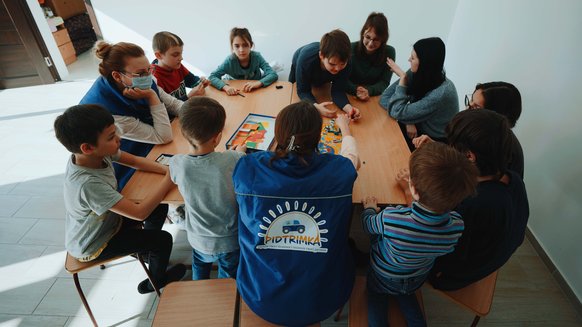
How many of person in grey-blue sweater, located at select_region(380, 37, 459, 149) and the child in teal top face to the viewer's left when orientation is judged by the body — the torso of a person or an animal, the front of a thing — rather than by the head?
1

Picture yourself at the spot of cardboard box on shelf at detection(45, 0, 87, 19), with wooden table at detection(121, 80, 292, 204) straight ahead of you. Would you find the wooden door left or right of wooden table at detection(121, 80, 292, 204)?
right

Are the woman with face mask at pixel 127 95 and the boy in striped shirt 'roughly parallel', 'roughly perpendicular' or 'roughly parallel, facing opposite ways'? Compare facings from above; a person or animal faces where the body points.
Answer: roughly perpendicular

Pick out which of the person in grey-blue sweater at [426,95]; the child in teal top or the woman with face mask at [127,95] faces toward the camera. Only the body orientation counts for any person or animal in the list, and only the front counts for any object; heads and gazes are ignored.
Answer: the child in teal top

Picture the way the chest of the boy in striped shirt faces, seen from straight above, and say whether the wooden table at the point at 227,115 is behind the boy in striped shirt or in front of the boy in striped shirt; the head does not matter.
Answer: in front

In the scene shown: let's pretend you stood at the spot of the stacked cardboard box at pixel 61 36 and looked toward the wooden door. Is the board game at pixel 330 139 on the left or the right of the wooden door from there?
left

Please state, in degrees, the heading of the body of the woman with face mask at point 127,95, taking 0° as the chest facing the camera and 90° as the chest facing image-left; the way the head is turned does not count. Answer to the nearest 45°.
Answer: approximately 270°

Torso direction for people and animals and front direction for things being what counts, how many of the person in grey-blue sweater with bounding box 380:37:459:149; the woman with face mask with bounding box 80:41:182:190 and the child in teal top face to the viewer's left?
1

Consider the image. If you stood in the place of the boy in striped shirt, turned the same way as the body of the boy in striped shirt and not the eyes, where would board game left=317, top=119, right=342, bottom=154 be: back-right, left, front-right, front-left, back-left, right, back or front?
front

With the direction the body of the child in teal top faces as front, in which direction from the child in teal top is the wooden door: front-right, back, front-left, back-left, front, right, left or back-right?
back-right

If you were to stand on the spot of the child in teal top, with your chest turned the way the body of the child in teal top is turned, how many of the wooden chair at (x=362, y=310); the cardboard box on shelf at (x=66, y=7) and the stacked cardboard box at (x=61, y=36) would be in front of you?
1

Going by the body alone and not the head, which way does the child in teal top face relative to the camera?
toward the camera

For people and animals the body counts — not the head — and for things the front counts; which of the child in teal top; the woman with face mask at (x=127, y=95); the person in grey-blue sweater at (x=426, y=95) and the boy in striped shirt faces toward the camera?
the child in teal top

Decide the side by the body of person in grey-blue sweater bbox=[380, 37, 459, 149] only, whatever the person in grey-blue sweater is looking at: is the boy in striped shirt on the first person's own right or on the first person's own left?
on the first person's own left

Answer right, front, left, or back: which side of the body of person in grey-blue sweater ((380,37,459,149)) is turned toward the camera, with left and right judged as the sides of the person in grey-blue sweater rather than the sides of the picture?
left

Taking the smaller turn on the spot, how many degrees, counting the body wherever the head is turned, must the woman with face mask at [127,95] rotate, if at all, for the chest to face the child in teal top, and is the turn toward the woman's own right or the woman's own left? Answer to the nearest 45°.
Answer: approximately 45° to the woman's own left
